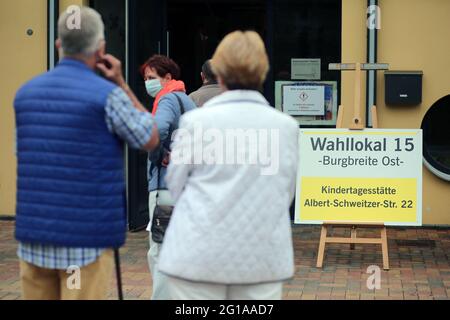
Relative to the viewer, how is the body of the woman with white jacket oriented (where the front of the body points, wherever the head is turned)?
away from the camera

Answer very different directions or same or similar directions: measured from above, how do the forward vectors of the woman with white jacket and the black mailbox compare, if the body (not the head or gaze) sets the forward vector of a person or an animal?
very different directions

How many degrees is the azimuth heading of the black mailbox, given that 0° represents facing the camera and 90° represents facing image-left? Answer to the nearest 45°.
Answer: approximately 0°

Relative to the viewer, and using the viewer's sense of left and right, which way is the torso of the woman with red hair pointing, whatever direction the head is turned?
facing to the left of the viewer

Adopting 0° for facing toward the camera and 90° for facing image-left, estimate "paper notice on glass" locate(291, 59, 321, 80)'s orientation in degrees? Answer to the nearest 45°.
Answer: approximately 0°
